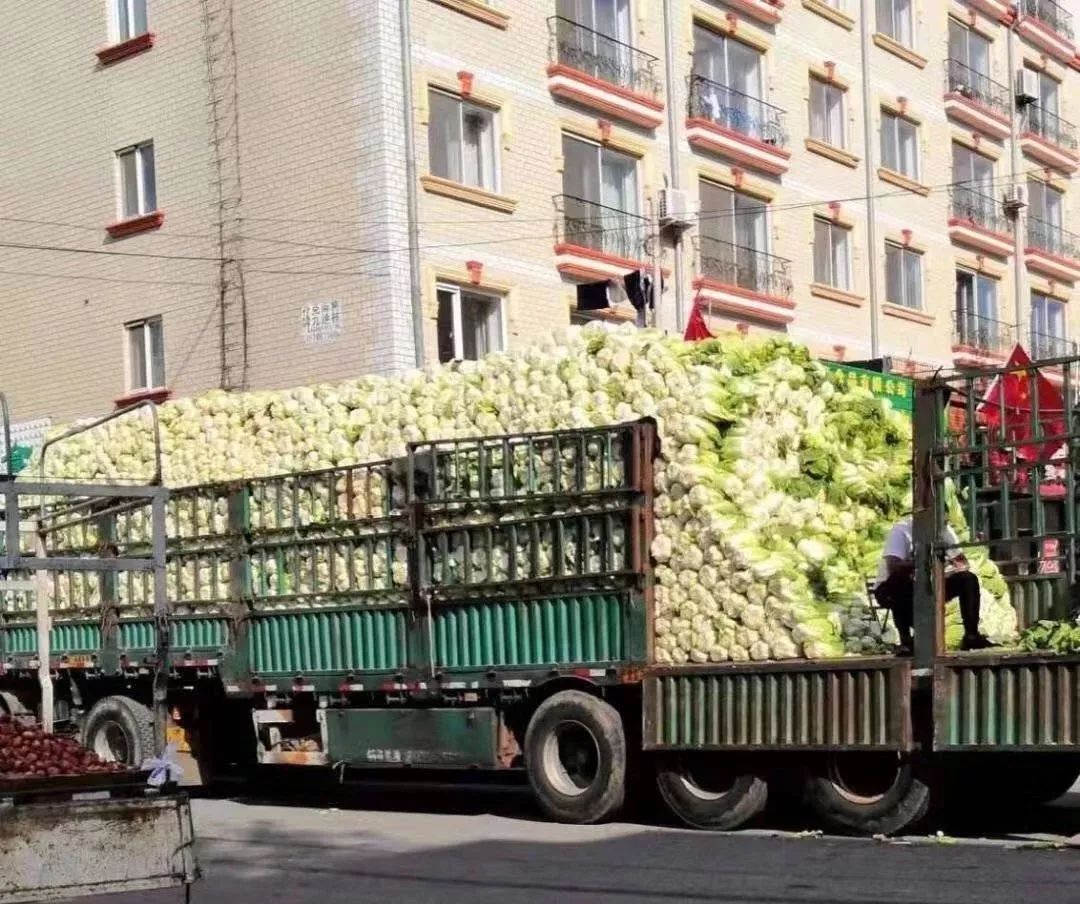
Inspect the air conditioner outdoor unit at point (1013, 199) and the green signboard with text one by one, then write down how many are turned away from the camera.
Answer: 0

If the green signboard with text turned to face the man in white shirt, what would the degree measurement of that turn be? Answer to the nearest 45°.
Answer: approximately 45° to its left

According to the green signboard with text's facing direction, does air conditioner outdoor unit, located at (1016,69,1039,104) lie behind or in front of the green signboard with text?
behind

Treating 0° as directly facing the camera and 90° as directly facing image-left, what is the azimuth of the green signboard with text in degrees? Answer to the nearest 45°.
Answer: approximately 45°

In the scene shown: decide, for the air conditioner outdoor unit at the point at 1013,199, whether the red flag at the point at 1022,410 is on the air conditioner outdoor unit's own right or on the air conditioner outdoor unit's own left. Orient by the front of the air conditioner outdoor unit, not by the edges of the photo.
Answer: on the air conditioner outdoor unit's own right
